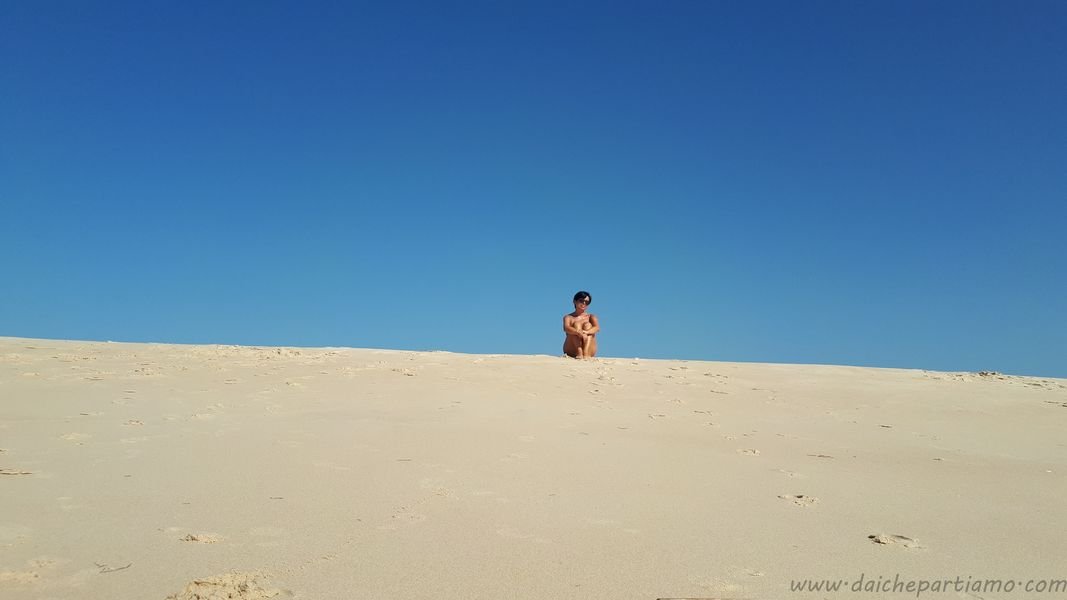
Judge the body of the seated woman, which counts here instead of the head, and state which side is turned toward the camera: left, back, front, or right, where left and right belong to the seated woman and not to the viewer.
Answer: front
